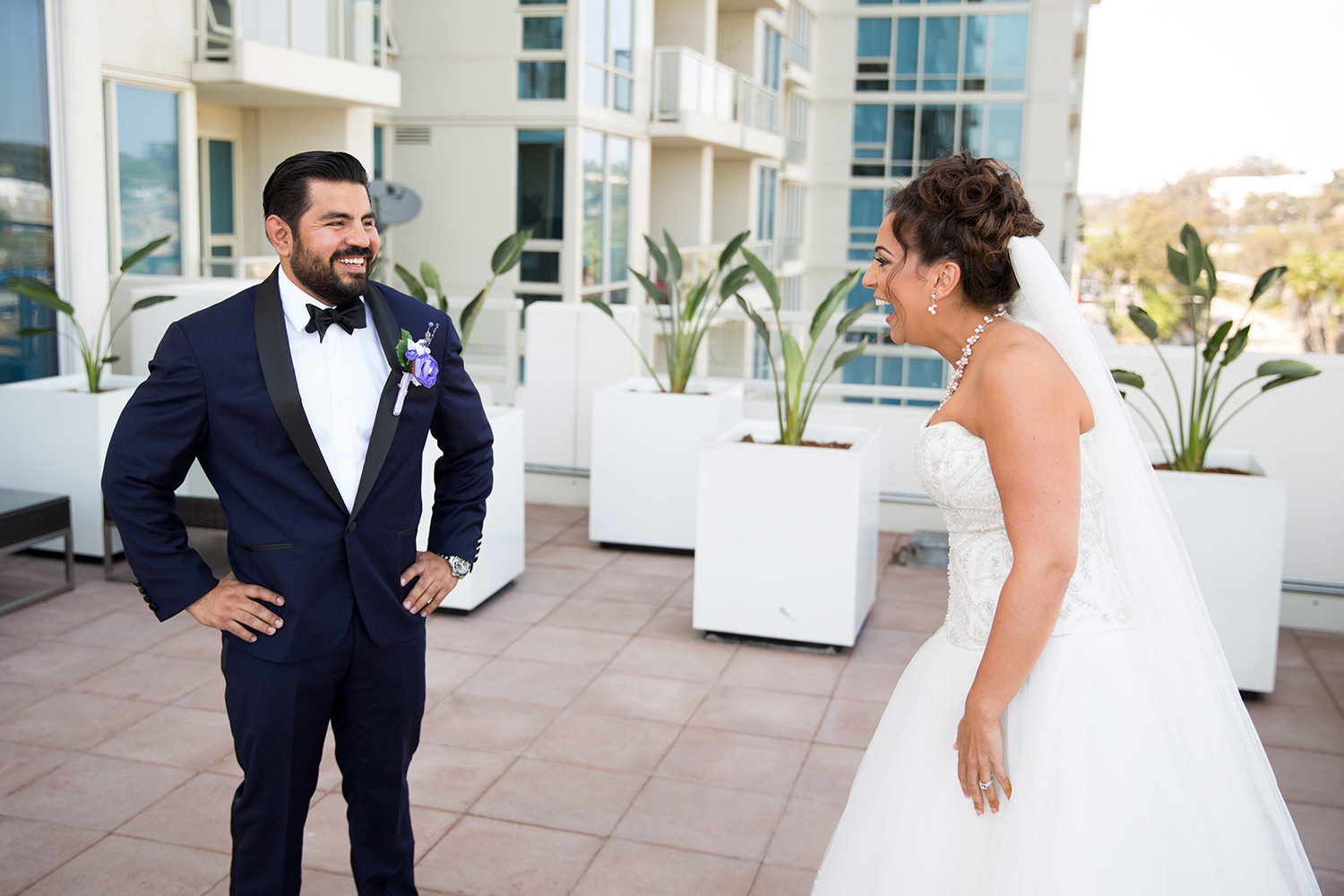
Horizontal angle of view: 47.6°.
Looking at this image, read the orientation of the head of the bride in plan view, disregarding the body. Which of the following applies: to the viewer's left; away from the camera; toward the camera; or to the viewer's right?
to the viewer's left

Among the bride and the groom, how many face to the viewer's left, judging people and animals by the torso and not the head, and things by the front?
1

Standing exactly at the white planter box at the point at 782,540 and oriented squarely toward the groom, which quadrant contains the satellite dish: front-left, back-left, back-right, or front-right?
back-right

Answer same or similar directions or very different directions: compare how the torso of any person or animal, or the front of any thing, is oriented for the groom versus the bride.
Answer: very different directions

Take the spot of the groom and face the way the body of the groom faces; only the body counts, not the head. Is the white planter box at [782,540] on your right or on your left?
on your left

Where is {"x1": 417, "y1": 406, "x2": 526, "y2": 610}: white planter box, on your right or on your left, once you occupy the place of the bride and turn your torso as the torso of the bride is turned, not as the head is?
on your right

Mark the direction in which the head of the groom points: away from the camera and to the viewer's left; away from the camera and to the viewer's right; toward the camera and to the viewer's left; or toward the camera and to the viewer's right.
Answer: toward the camera and to the viewer's right

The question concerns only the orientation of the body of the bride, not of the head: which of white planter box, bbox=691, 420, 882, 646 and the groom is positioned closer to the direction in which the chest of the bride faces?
the groom

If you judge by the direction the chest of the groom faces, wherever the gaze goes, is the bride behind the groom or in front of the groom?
in front

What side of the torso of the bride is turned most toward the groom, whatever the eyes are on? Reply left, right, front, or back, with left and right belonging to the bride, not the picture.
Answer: front

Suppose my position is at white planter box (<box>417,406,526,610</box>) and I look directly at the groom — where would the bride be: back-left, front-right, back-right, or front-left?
front-left

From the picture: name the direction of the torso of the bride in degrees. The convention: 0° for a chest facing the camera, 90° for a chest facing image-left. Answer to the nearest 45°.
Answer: approximately 90°

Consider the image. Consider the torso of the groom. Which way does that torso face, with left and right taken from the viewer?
facing the viewer and to the right of the viewer

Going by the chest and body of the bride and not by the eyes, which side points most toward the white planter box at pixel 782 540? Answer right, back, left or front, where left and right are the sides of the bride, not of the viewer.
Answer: right

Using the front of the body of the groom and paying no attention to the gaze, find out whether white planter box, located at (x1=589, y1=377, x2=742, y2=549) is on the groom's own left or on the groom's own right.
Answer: on the groom's own left

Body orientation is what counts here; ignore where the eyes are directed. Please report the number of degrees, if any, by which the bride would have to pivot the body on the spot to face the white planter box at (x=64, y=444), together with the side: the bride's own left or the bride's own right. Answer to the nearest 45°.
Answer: approximately 45° to the bride's own right
